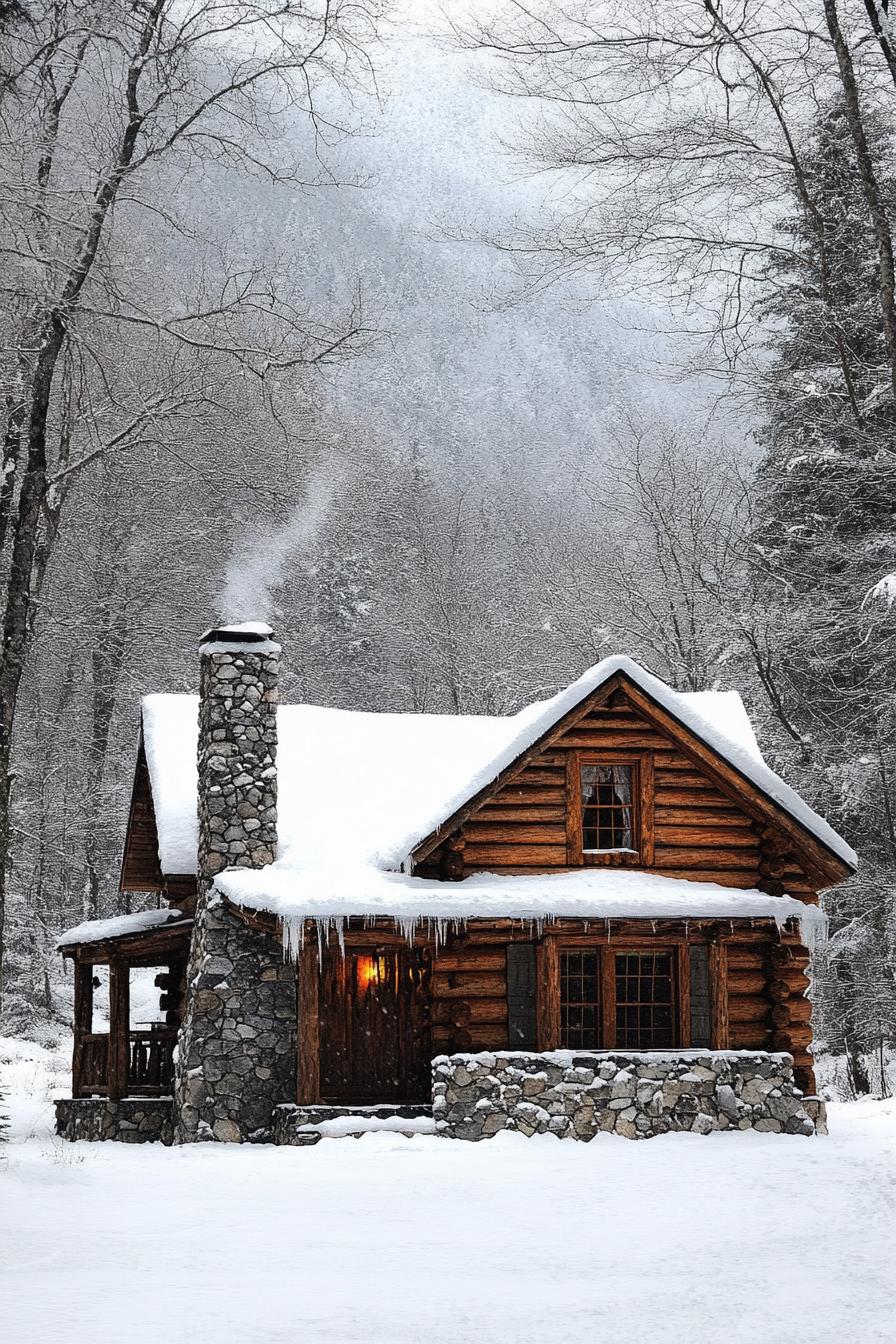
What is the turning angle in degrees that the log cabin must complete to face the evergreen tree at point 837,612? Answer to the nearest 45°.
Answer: approximately 135° to its left

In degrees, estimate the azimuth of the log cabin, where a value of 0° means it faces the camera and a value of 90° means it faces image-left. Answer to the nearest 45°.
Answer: approximately 0°
